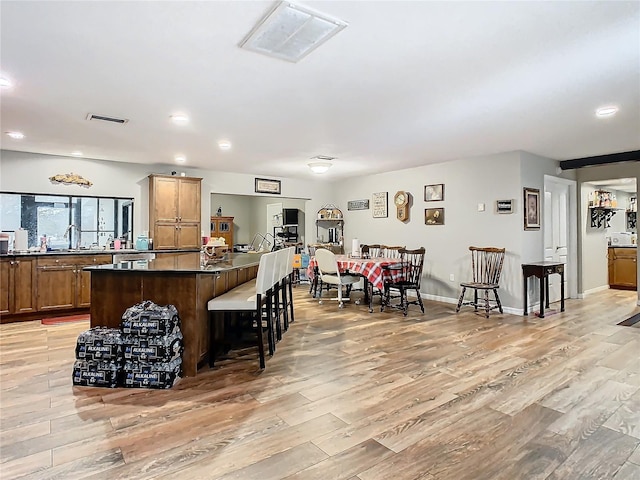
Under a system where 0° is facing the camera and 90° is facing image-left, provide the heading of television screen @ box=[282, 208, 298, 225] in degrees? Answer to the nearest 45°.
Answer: approximately 315°

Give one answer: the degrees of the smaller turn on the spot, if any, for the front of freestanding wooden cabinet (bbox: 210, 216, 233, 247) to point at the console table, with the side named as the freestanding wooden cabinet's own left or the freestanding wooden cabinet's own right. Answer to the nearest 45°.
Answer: approximately 45° to the freestanding wooden cabinet's own left

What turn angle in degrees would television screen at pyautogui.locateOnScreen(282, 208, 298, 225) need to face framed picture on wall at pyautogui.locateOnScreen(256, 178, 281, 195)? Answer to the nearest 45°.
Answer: approximately 45° to its right

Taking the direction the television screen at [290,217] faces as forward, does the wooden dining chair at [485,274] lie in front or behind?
in front

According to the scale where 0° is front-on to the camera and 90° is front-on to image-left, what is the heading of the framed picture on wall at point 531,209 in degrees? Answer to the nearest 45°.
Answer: approximately 315°

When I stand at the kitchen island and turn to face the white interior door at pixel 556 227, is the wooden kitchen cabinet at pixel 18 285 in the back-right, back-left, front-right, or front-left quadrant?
back-left

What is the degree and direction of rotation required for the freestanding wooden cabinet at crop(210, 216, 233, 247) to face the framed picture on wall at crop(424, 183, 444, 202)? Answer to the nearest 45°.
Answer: approximately 45° to its left

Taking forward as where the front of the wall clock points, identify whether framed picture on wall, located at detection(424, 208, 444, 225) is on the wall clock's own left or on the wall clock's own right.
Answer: on the wall clock's own left

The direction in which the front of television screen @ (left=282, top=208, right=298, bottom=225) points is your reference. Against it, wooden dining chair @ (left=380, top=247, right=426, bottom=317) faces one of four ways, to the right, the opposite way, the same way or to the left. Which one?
to the right

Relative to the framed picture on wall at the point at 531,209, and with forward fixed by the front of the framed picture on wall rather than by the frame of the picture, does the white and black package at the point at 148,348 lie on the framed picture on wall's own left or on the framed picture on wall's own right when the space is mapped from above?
on the framed picture on wall's own right
